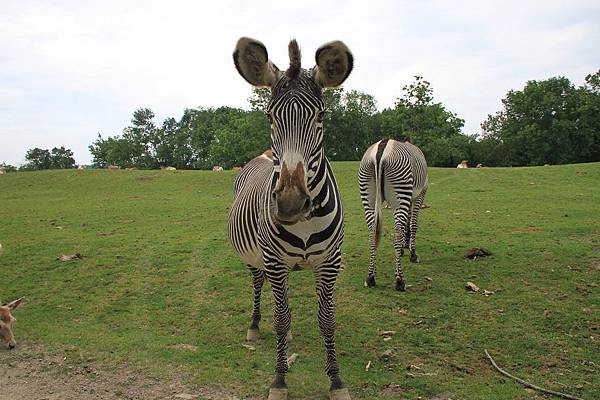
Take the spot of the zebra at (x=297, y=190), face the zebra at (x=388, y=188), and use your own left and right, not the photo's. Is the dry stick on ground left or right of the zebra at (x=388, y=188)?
right

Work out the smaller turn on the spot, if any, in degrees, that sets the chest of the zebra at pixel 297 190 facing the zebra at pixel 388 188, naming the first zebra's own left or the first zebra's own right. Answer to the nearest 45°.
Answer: approximately 180°

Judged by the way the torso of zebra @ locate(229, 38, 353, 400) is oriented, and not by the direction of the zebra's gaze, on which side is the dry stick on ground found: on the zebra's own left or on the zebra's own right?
on the zebra's own left

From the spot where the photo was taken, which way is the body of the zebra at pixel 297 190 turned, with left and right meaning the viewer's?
facing the viewer
